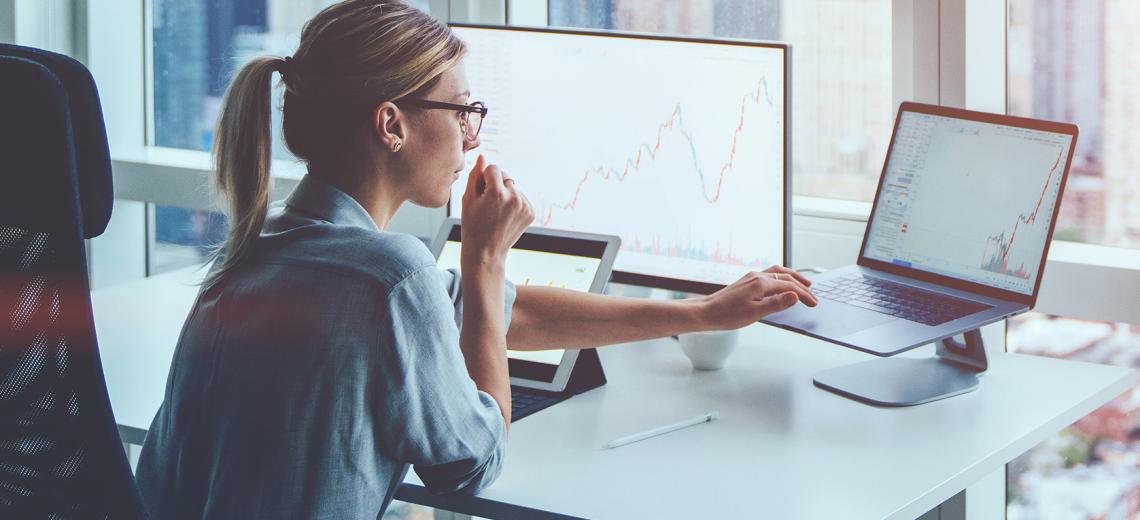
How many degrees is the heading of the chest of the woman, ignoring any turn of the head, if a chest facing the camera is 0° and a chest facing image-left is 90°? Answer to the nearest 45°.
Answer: approximately 225°

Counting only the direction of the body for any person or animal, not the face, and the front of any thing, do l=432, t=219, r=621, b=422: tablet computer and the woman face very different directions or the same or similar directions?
very different directions

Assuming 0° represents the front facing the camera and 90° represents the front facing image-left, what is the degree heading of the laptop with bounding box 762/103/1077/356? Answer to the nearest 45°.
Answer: approximately 45°

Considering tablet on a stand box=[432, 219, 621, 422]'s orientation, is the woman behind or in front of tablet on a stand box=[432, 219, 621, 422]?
in front

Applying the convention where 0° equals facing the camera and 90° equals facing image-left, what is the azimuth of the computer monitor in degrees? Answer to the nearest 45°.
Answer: approximately 45°

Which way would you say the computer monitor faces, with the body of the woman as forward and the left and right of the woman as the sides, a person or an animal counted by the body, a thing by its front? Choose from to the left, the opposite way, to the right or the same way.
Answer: the opposite way

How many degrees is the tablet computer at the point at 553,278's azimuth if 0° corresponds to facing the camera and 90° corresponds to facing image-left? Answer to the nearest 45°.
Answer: approximately 45°

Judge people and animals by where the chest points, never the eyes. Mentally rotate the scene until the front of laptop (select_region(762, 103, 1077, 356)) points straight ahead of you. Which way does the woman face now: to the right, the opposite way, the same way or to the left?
the opposite way
